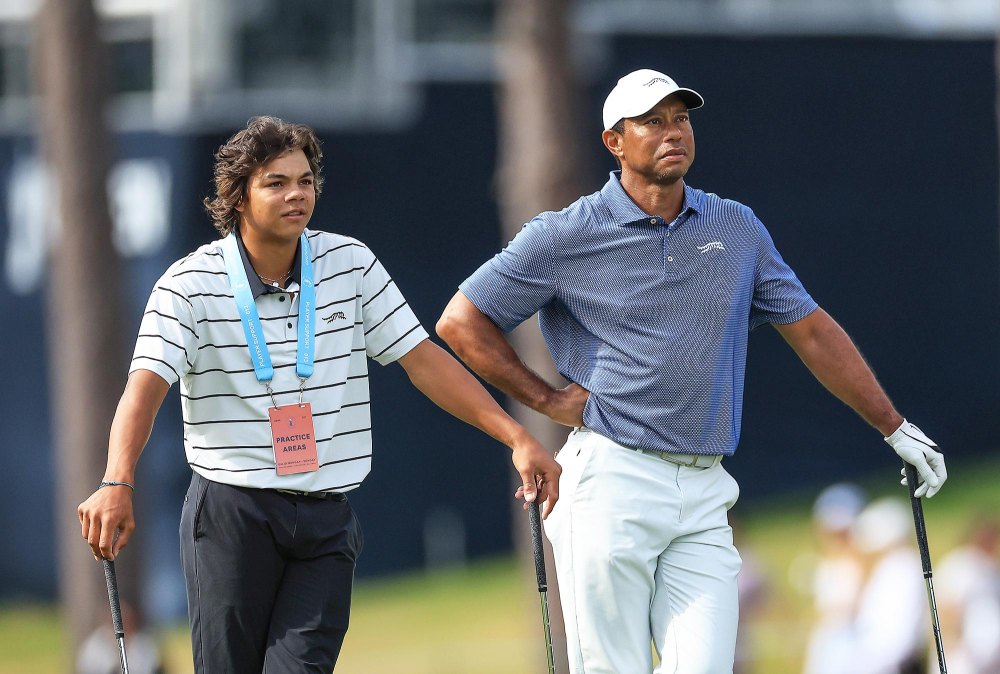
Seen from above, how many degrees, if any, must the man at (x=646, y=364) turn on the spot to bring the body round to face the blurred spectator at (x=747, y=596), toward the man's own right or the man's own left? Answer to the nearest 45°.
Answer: approximately 135° to the man's own left

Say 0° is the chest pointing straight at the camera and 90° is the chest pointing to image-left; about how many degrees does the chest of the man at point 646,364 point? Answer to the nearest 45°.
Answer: approximately 315°

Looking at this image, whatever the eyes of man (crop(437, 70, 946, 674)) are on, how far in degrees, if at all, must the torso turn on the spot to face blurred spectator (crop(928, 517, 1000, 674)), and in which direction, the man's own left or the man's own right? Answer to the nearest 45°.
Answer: approximately 135° to the man's own left

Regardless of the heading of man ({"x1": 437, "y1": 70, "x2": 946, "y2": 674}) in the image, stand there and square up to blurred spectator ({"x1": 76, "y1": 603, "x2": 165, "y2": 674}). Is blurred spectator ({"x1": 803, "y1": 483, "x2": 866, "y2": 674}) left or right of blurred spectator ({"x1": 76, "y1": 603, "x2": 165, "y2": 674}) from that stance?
right

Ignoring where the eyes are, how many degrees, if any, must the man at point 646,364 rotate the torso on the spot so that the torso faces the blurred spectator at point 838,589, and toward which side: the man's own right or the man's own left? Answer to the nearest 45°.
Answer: approximately 135° to the man's own left

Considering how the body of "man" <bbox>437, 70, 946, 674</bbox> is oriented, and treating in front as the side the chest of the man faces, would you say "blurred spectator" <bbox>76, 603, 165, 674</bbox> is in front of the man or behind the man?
behind

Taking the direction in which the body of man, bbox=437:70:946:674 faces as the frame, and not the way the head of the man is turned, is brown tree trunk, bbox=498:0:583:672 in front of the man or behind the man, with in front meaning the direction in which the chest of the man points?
behind

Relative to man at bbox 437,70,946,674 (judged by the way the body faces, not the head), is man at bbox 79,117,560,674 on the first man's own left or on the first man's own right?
on the first man's own right
